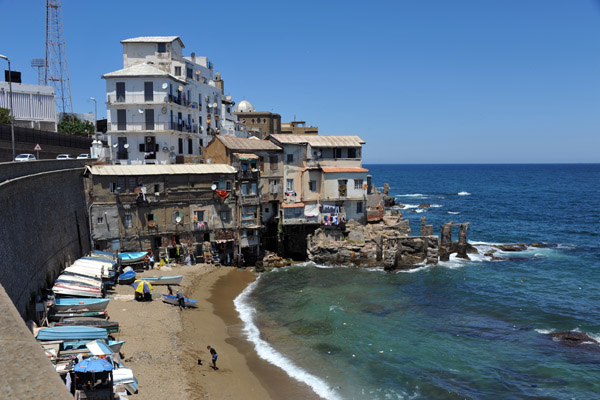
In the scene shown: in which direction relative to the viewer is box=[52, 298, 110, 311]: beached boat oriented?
to the viewer's right

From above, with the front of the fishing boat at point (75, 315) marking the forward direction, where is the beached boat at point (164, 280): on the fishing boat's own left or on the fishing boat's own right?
on the fishing boat's own left

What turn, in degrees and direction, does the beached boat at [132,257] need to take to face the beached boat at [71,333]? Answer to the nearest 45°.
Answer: approximately 90° to its right

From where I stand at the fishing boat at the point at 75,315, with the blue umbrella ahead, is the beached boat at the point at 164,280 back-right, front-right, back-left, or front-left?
back-left

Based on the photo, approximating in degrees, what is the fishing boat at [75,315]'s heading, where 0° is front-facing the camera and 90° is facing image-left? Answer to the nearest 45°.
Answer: approximately 270°

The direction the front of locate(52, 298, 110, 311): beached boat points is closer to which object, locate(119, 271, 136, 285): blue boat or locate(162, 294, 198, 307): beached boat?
the beached boat

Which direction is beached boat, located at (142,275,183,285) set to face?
to the viewer's right

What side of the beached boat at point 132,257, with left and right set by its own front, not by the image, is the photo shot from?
right
